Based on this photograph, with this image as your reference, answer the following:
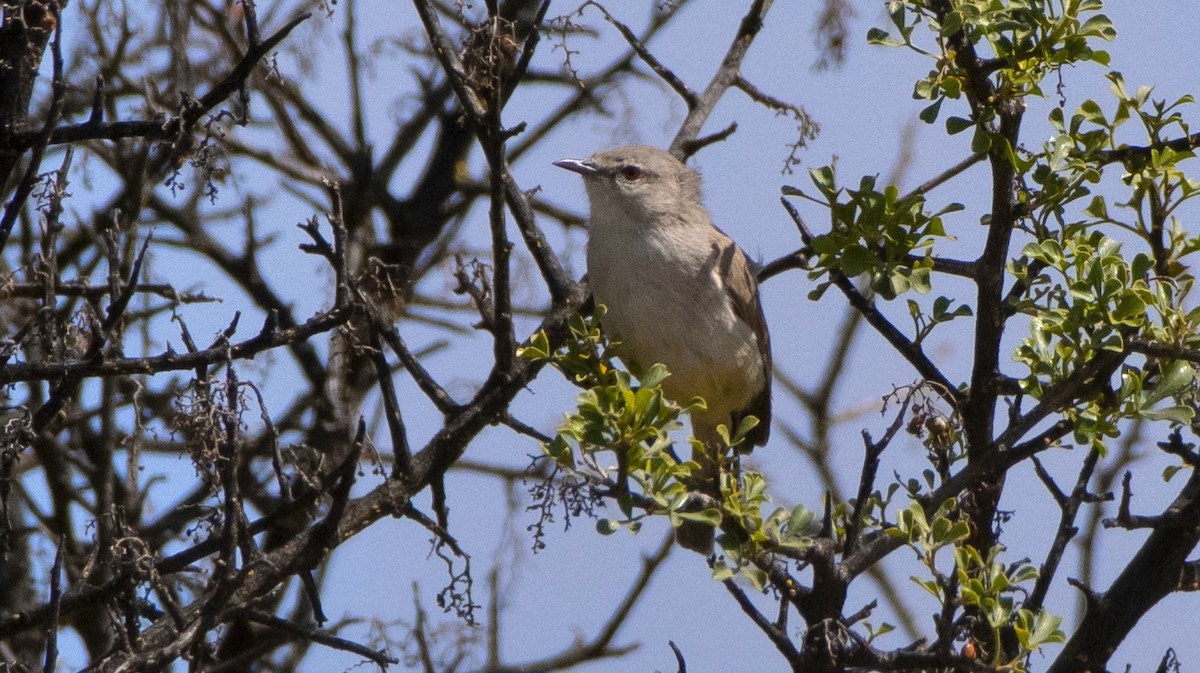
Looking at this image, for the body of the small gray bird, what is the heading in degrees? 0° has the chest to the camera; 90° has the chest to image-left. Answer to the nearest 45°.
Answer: approximately 45°
